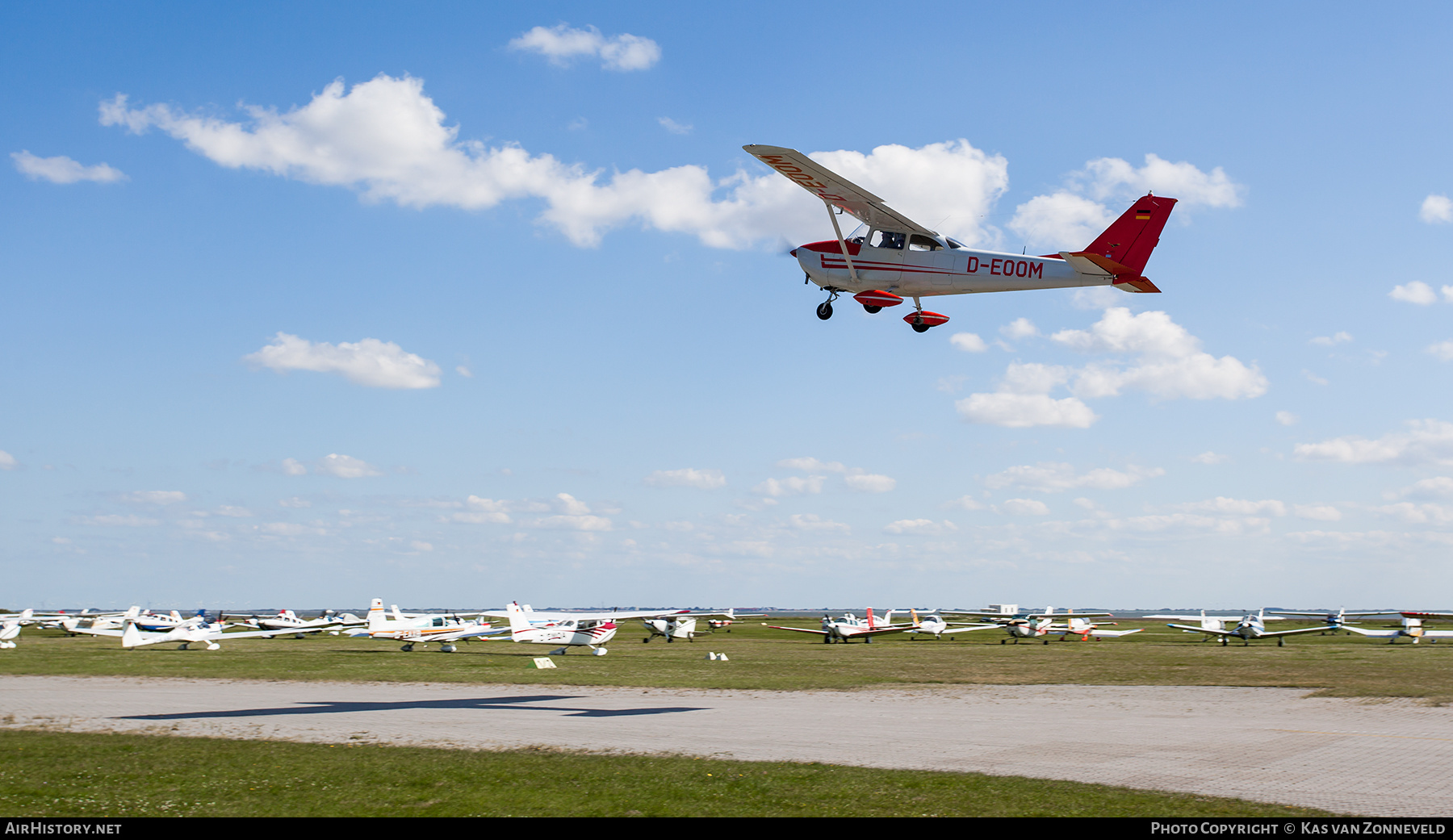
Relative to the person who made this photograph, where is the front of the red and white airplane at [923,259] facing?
facing away from the viewer and to the left of the viewer

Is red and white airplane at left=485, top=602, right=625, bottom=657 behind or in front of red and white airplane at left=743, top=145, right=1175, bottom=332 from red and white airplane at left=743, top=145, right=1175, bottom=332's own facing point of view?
in front
